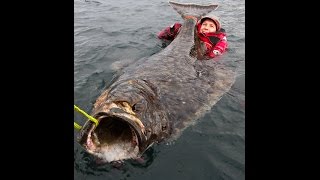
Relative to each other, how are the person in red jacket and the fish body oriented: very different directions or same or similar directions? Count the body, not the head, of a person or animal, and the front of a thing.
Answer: same or similar directions

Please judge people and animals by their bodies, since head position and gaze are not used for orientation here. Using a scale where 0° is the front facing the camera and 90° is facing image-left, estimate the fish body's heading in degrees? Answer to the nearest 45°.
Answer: approximately 45°

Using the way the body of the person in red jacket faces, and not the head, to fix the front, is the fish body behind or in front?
in front

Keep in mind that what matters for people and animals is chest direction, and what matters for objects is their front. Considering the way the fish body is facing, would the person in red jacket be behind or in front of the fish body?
behind

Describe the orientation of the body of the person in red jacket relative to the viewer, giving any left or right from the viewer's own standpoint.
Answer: facing the viewer and to the left of the viewer

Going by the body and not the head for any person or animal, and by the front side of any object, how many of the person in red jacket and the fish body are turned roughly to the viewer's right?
0
